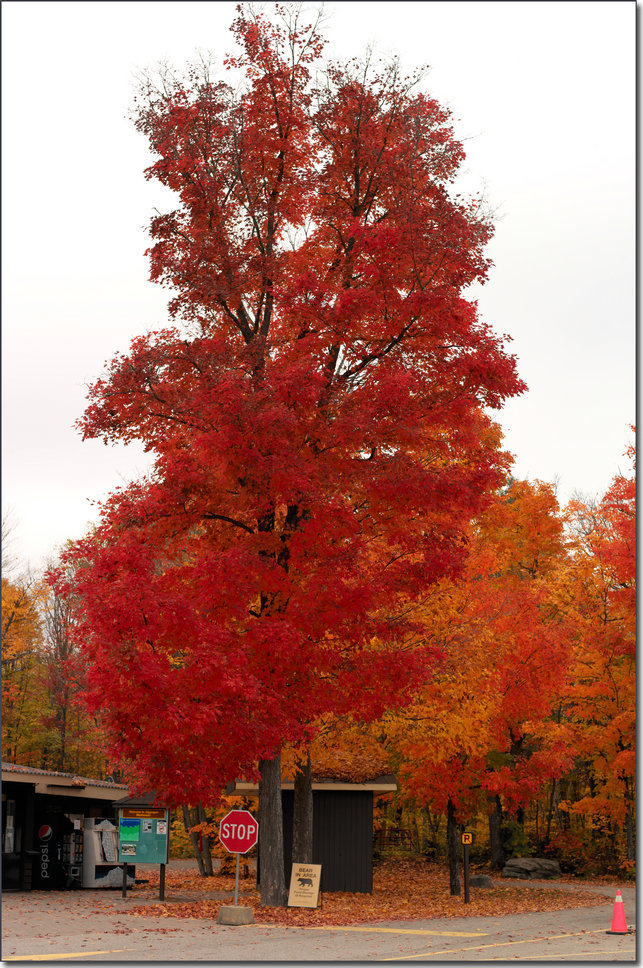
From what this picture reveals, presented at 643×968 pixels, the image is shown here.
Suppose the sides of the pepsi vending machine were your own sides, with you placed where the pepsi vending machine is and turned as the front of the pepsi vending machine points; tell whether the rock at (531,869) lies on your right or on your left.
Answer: on your left

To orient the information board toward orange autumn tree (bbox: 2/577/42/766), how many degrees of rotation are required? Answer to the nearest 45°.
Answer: approximately 180°

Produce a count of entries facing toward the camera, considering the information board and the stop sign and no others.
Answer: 2
